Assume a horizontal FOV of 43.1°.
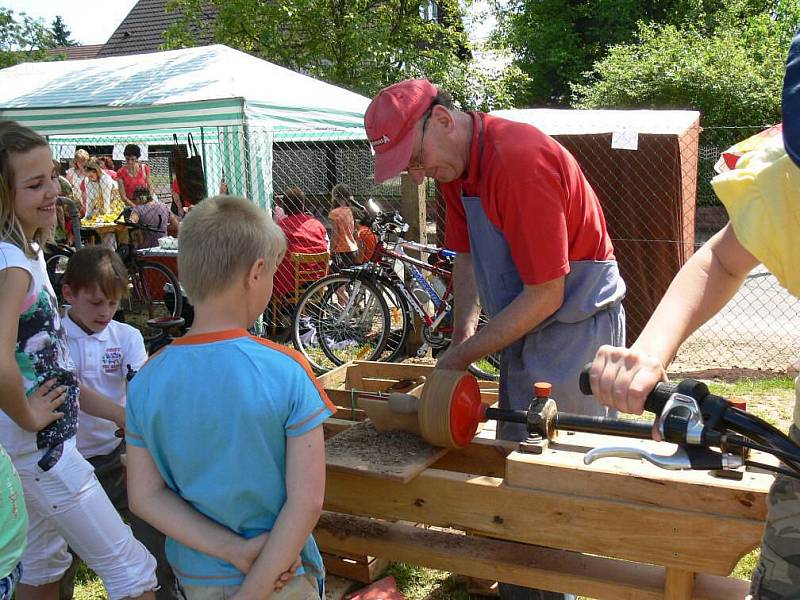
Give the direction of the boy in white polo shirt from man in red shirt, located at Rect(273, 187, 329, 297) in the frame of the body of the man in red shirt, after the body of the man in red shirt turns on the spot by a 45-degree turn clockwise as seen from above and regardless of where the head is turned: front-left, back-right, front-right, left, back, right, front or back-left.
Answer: back

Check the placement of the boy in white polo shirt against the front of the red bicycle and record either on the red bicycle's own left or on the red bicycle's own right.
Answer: on the red bicycle's own left

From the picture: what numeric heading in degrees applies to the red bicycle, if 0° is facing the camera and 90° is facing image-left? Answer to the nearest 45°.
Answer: approximately 90°

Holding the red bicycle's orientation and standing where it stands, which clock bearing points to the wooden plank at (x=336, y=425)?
The wooden plank is roughly at 9 o'clock from the red bicycle.

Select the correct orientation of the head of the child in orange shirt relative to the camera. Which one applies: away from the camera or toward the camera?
away from the camera

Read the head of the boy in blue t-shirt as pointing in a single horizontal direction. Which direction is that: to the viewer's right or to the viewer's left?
to the viewer's right

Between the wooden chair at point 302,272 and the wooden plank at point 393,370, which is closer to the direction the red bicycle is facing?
the wooden chair

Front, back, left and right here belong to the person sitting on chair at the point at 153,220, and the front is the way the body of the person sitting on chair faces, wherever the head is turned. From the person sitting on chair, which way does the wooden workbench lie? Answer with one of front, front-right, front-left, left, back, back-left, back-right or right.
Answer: back-left

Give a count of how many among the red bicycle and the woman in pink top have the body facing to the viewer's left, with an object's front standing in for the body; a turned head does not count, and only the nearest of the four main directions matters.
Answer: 1

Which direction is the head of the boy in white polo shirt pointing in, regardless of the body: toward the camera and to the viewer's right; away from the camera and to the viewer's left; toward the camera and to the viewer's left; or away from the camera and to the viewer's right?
toward the camera and to the viewer's right
